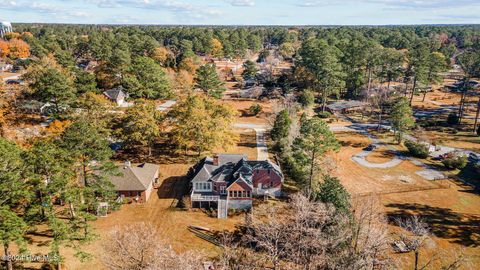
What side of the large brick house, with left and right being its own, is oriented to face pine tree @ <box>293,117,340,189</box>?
right

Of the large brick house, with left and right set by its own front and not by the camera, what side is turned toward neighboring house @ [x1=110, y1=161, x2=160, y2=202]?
left

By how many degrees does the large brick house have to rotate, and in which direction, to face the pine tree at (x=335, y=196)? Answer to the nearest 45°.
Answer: approximately 135° to its right

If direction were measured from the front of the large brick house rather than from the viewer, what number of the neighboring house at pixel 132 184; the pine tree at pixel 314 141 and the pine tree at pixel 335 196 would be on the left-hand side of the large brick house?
1

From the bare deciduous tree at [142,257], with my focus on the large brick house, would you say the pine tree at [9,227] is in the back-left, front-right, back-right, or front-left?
back-left

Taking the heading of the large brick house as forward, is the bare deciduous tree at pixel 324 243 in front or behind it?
behind

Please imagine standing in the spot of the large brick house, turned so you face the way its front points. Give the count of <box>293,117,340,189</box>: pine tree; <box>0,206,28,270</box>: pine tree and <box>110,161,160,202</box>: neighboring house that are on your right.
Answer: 1

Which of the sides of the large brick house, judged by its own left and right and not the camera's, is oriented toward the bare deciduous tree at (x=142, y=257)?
back

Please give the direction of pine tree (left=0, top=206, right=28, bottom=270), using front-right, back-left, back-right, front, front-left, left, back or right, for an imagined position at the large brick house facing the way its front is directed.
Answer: back-left

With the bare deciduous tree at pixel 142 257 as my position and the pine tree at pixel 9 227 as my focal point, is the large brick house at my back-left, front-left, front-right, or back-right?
back-right

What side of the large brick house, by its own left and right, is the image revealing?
back
